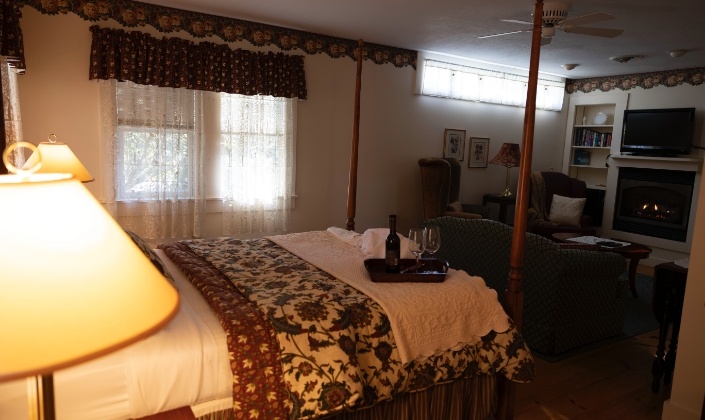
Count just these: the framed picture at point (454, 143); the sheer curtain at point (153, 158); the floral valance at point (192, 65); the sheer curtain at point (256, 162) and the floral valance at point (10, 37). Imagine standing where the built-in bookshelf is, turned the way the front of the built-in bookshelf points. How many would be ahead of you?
5

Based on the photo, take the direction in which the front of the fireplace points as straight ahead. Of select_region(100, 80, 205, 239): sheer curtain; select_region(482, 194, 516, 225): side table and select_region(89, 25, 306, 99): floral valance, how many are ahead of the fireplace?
3

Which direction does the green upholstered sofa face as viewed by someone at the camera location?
facing away from the viewer and to the right of the viewer

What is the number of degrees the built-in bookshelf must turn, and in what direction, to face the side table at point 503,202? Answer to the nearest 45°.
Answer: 0° — it already faces it

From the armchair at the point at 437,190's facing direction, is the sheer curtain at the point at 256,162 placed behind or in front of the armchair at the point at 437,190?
behind

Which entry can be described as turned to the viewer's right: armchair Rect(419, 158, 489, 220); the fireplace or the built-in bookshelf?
the armchair

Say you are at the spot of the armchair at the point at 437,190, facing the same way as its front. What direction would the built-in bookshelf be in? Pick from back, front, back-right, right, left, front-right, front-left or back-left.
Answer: front-left

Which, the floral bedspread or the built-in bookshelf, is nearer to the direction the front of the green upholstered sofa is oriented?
the built-in bookshelf

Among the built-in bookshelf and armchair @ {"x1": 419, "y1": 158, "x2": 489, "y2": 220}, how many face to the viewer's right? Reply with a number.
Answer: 1

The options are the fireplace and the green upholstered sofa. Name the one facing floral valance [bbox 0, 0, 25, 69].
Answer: the fireplace

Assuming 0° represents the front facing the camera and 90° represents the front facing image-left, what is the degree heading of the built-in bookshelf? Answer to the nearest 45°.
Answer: approximately 45°
